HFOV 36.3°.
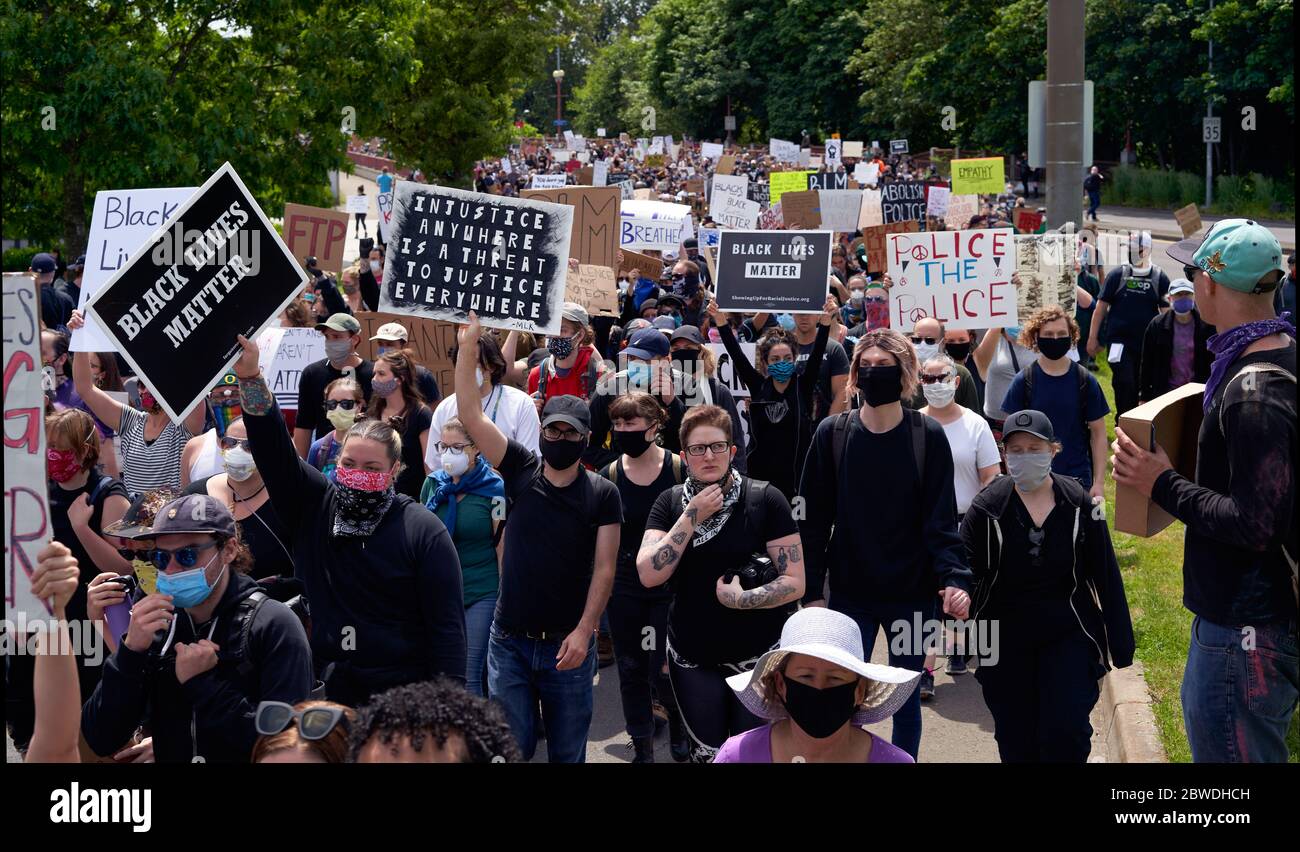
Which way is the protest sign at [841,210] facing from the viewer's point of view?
toward the camera

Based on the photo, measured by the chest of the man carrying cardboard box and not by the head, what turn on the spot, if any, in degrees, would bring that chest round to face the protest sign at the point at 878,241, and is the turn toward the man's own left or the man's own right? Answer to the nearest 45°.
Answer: approximately 90° to the man's own right

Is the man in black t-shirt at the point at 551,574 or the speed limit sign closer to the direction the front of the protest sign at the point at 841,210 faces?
the man in black t-shirt

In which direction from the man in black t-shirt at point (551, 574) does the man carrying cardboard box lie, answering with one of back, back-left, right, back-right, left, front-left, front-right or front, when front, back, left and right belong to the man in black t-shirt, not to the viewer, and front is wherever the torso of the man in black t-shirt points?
front-left

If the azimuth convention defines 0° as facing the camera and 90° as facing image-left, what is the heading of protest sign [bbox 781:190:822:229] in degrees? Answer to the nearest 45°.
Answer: approximately 0°

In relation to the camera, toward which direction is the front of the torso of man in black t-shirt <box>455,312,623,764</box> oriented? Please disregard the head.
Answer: toward the camera

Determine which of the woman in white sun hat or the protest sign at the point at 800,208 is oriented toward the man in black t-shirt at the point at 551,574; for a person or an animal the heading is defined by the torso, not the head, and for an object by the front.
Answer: the protest sign

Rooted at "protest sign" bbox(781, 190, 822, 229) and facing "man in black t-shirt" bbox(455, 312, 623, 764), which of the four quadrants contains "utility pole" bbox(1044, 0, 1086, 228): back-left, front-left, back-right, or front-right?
front-left

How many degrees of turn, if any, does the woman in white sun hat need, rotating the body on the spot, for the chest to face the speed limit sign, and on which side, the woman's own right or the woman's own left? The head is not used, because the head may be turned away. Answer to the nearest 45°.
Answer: approximately 180°

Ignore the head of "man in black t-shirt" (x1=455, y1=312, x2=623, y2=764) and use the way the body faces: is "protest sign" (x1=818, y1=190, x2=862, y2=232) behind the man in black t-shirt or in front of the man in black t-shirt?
behind

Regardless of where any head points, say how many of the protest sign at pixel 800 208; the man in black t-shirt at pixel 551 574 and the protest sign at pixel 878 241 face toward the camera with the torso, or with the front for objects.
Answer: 3

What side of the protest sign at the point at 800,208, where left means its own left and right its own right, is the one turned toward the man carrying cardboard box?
front

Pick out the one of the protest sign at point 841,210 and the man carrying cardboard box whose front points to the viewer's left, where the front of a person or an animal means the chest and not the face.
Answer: the man carrying cardboard box

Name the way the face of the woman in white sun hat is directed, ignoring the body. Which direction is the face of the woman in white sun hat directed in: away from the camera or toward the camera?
toward the camera

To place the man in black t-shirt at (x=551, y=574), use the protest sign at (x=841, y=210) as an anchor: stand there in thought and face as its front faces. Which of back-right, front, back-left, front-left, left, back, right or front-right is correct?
front

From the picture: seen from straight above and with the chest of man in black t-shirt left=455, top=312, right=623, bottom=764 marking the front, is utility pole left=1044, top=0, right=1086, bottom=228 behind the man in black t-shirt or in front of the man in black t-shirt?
behind

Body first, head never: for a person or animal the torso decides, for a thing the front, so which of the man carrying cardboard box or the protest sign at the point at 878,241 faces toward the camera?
the protest sign

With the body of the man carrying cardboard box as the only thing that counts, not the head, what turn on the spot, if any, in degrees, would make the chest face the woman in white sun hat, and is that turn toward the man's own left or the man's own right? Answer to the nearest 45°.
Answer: approximately 45° to the man's own left

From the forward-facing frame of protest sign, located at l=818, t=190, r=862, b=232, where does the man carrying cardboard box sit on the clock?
The man carrying cardboard box is roughly at 12 o'clock from the protest sign.

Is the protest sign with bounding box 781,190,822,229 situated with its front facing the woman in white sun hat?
yes

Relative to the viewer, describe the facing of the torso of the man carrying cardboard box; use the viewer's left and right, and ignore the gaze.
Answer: facing to the left of the viewer
